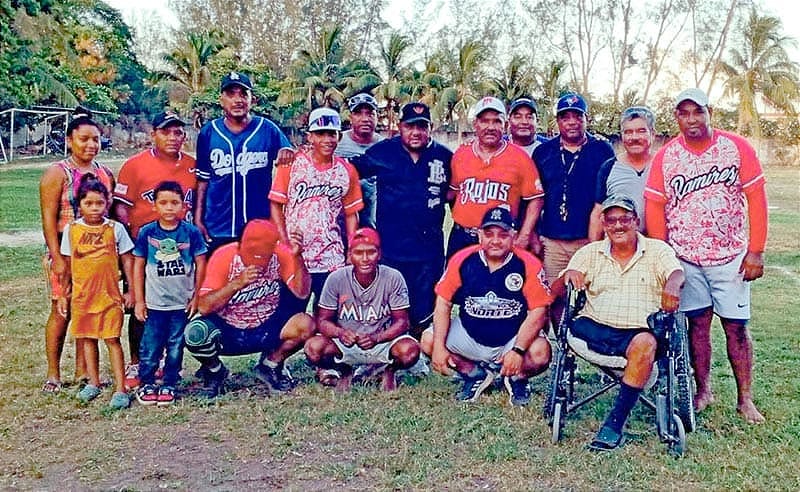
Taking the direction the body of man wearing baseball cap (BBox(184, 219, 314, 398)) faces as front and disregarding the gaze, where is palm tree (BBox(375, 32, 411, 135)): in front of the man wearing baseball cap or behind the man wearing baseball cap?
behind

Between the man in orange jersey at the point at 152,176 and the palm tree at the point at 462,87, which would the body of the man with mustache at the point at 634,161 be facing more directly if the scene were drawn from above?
the man in orange jersey
